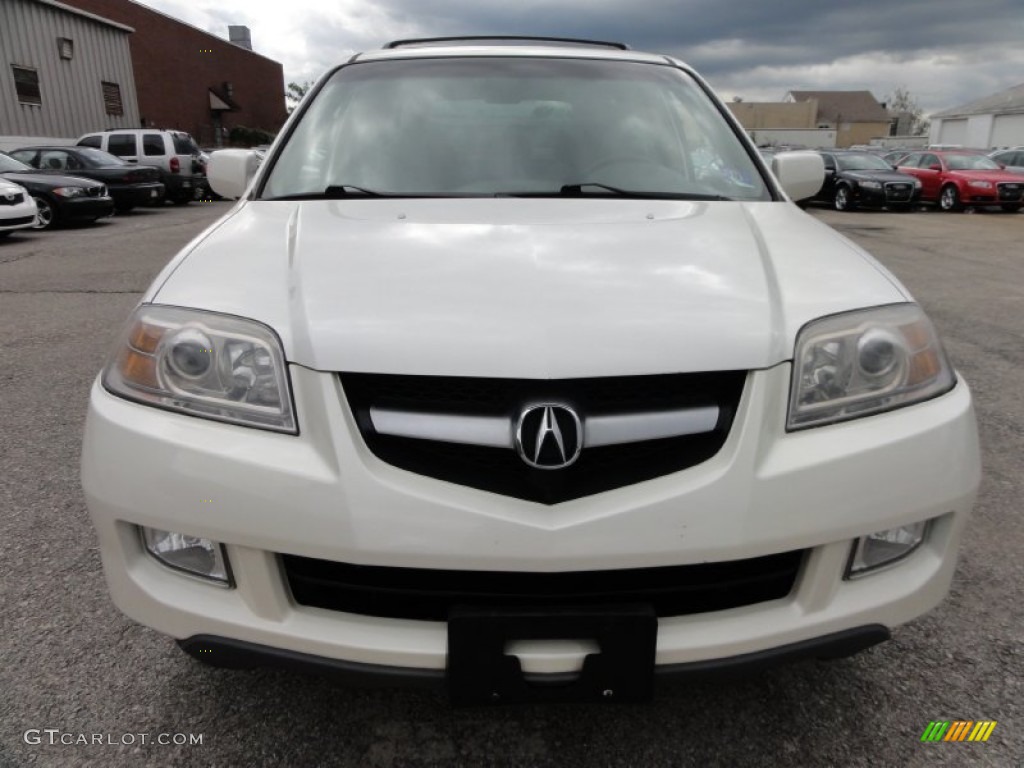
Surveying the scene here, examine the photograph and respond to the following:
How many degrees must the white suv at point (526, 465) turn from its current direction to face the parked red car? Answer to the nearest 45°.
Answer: approximately 135° to its left

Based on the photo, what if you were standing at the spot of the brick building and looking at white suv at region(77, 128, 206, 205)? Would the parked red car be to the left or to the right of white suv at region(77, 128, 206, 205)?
left

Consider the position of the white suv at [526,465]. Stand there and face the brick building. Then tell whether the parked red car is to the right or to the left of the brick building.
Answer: right

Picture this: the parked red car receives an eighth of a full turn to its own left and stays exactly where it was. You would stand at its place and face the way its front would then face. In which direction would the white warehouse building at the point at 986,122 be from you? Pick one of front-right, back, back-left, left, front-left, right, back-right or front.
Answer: left

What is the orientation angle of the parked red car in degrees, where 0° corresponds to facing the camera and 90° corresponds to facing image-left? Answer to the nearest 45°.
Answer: approximately 315°

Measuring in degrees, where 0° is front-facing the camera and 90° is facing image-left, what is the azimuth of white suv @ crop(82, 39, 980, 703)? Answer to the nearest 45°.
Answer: approximately 0°

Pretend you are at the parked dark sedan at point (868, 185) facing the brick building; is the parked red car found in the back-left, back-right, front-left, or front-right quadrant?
back-right

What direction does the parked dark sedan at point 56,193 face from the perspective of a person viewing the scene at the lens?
facing the viewer and to the right of the viewer

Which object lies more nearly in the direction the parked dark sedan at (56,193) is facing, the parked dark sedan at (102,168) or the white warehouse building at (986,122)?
the white warehouse building

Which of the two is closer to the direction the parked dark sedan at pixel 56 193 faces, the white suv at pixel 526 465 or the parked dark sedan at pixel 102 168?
the white suv

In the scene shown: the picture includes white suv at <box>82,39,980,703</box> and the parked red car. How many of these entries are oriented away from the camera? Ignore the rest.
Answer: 0

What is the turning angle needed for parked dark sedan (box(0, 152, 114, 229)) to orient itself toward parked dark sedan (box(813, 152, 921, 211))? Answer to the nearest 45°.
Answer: approximately 45° to its left

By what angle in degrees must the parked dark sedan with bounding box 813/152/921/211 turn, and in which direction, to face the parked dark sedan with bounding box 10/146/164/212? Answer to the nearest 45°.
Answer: approximately 90° to its right
